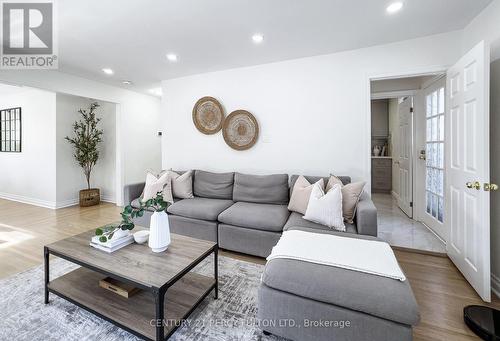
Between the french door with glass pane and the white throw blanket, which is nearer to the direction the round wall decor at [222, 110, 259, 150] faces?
the white throw blanket

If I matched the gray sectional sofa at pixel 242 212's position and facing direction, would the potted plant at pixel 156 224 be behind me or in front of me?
in front

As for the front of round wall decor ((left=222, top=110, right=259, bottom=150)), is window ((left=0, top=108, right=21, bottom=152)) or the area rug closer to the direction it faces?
the area rug

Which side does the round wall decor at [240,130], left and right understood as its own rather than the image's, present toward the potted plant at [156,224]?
front

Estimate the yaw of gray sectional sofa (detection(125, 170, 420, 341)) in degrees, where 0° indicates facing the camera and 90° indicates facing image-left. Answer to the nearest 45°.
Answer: approximately 45°

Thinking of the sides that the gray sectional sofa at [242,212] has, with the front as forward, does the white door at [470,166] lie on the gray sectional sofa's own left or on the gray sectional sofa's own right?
on the gray sectional sofa's own left

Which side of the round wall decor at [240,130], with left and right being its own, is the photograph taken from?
front
